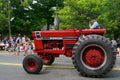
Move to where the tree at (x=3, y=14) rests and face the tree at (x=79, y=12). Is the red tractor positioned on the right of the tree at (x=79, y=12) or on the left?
right

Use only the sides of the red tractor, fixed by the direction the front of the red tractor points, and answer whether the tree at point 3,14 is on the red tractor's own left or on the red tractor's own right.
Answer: on the red tractor's own right

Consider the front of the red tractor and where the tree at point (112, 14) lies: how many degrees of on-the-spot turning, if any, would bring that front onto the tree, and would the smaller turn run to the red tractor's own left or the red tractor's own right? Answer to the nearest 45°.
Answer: approximately 90° to the red tractor's own right

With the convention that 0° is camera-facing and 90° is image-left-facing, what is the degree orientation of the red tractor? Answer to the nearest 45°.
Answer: approximately 90°

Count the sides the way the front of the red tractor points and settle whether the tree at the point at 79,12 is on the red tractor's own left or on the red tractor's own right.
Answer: on the red tractor's own right
